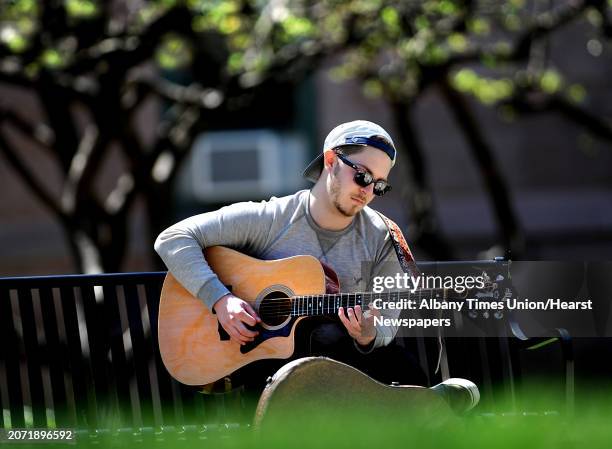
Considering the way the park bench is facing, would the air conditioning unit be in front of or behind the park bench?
behind

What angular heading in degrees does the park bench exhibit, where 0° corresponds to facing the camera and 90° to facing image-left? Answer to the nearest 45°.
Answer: approximately 0°

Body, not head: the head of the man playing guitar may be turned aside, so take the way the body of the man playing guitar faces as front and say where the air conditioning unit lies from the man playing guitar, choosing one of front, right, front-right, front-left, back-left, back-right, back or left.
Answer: back-left
